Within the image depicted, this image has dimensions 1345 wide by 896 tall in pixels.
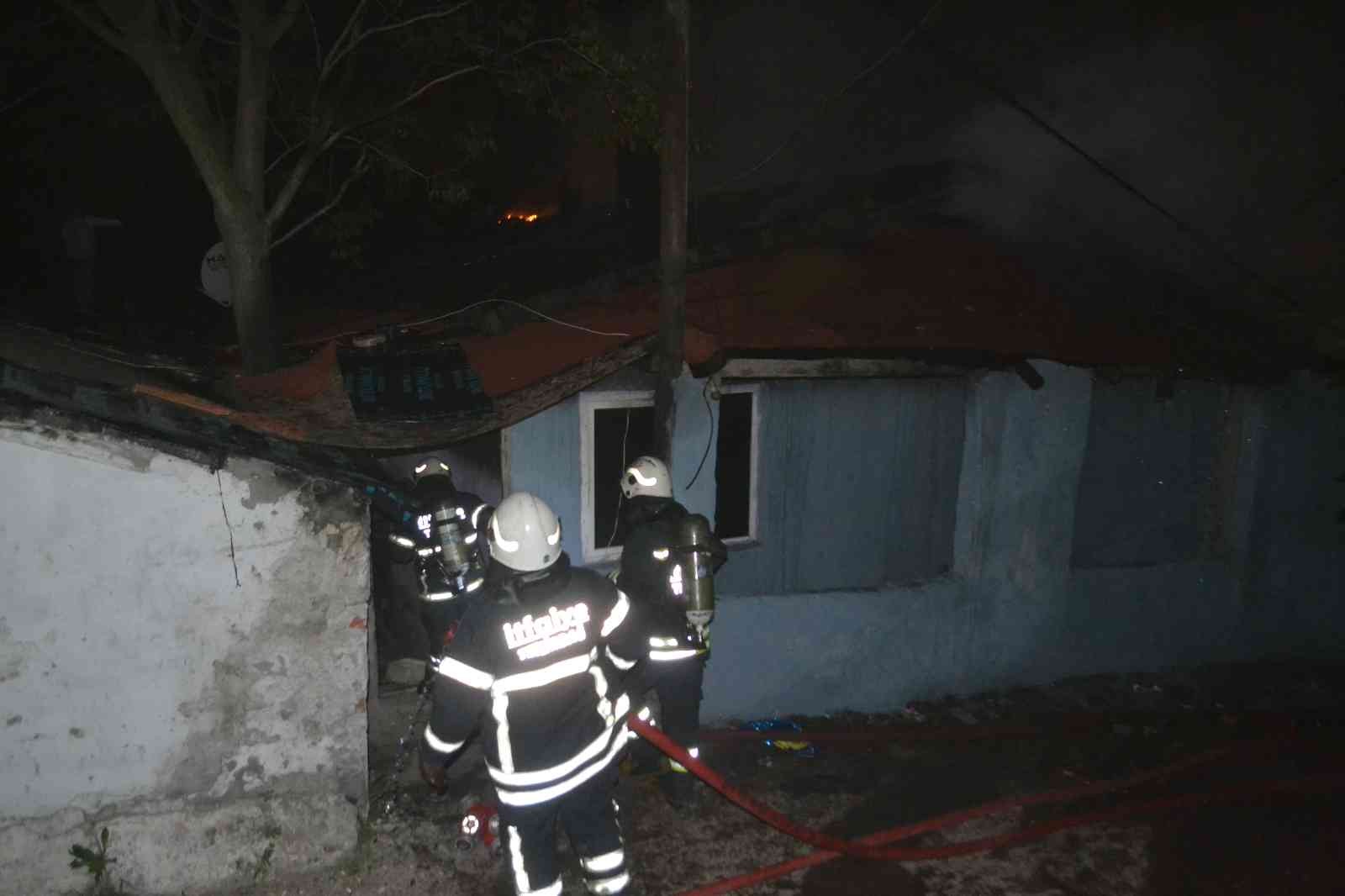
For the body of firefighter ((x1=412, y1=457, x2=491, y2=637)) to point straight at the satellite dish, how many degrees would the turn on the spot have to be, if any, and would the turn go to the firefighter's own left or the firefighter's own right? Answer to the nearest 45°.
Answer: approximately 45° to the firefighter's own left

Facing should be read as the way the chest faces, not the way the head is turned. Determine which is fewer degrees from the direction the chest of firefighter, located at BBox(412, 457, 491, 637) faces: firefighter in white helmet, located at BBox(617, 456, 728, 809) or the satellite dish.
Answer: the satellite dish

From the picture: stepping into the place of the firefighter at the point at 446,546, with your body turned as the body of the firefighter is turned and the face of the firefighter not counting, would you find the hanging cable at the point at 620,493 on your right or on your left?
on your right

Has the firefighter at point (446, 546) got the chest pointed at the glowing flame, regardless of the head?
yes

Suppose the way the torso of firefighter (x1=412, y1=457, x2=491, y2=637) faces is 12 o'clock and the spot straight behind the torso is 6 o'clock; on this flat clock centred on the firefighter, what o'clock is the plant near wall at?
The plant near wall is roughly at 8 o'clock from the firefighter.

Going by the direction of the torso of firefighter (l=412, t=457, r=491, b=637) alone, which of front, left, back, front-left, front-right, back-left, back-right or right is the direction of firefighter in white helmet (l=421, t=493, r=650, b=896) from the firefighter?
back

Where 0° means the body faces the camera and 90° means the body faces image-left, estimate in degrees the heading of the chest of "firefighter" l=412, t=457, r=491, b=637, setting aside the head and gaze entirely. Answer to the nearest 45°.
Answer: approximately 180°

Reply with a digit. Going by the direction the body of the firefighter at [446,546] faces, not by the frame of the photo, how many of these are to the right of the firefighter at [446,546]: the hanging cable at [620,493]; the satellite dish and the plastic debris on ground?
2

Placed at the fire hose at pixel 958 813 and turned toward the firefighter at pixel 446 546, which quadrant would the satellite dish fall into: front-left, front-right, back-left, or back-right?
front-right

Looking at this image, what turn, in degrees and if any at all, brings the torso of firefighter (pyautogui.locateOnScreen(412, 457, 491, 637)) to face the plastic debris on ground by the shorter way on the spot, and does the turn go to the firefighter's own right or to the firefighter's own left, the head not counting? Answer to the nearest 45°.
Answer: approximately 90° to the firefighter's own right

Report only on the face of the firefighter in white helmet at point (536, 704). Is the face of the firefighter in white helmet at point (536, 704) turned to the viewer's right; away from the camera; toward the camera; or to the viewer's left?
away from the camera

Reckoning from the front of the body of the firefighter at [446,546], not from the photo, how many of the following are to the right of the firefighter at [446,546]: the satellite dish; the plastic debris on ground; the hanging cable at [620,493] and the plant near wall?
2

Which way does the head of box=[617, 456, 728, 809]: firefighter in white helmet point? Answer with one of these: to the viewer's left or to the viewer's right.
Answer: to the viewer's left
